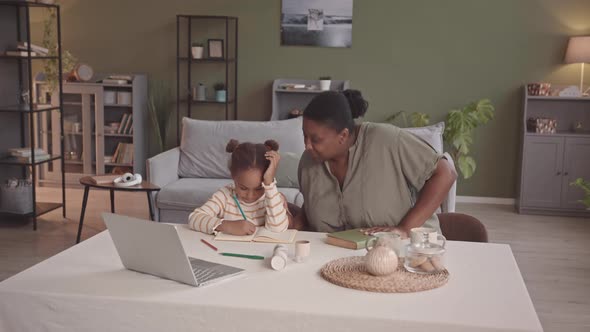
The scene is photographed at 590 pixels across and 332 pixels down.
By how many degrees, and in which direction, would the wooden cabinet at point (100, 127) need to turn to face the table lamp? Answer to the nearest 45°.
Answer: approximately 45° to its left

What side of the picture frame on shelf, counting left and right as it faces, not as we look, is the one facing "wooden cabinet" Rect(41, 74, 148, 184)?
right

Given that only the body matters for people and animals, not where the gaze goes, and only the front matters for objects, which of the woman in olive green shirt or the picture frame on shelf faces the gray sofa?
the picture frame on shelf

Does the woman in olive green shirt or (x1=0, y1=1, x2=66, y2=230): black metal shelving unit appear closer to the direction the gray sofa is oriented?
the woman in olive green shirt

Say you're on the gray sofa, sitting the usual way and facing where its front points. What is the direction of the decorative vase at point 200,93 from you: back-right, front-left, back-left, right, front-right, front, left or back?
back

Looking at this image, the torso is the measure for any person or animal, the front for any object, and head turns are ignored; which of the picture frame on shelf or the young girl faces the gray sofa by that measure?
the picture frame on shelf

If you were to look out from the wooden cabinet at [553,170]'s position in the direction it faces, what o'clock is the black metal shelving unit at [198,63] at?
The black metal shelving unit is roughly at 3 o'clock from the wooden cabinet.
